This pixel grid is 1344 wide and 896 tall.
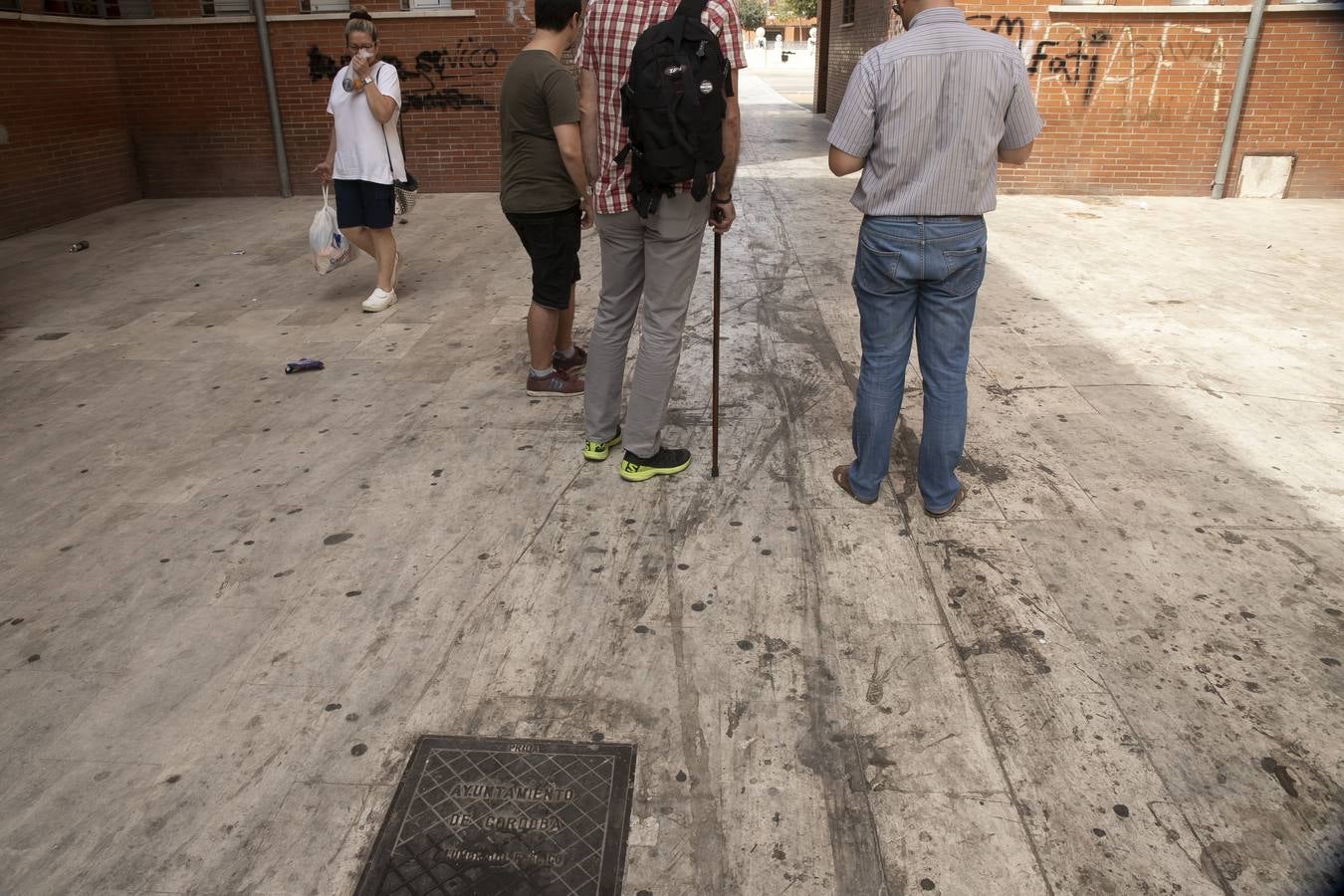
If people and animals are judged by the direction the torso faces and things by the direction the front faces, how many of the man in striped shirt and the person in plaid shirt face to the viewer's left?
0

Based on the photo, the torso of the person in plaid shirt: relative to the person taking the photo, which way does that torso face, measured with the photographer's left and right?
facing away from the viewer and to the right of the viewer

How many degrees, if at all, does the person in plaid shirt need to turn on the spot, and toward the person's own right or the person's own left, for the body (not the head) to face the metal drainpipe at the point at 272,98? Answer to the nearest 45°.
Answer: approximately 90° to the person's own left

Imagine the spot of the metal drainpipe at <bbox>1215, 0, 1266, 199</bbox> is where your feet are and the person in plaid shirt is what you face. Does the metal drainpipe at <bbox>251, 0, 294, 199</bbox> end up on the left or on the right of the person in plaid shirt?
right

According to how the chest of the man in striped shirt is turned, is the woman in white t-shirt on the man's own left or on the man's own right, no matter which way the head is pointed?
on the man's own left

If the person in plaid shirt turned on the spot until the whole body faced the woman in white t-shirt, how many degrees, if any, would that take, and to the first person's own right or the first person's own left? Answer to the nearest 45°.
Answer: approximately 90° to the first person's own left

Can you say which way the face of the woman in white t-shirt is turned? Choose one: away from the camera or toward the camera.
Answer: toward the camera

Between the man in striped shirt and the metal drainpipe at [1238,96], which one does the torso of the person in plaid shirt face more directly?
the metal drainpipe

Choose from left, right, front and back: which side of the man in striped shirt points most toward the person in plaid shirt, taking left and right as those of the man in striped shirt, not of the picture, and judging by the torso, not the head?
left

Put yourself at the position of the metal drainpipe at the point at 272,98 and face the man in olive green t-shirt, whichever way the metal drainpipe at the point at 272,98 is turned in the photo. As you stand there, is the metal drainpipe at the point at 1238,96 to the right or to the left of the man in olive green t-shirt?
left

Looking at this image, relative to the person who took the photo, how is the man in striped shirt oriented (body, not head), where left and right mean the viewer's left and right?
facing away from the viewer

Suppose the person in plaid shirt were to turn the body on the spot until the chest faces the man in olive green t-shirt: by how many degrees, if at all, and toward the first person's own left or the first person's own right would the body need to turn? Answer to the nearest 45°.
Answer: approximately 90° to the first person's own left

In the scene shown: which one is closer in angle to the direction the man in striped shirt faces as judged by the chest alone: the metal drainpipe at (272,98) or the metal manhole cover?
the metal drainpipe
